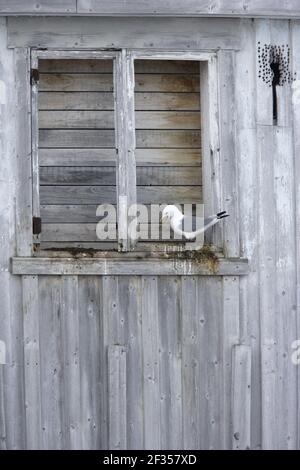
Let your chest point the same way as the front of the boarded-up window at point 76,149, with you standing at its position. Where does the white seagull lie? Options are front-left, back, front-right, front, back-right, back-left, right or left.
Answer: front-left

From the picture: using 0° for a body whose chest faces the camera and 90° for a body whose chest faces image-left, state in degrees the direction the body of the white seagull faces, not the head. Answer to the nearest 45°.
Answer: approximately 90°

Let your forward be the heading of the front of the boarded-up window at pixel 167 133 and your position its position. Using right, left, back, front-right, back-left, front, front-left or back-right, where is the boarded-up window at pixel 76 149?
right

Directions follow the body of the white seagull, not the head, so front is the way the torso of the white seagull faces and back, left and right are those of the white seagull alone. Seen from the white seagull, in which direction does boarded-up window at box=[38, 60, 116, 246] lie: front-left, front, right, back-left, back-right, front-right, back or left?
front-right

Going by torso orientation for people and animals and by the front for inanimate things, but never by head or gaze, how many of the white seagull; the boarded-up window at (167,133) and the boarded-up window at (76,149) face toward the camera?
2

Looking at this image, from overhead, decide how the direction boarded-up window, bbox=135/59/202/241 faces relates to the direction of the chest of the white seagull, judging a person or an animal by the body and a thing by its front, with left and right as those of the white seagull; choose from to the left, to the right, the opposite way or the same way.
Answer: to the left

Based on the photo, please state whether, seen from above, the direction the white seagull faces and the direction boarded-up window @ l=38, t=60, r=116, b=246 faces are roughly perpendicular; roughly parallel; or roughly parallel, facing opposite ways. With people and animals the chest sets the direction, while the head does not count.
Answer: roughly perpendicular

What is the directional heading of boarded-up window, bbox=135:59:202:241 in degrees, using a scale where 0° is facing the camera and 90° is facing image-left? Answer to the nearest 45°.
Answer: approximately 0°
